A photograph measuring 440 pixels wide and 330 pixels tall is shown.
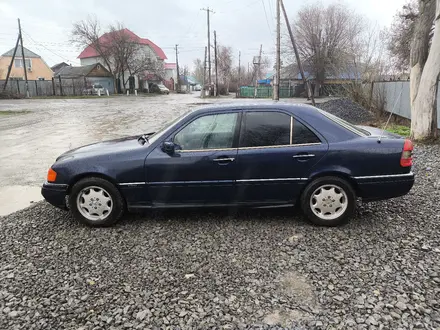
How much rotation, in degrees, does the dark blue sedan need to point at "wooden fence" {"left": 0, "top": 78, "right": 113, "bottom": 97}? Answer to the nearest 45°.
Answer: approximately 45° to its right

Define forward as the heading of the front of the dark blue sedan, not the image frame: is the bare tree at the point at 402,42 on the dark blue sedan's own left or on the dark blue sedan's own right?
on the dark blue sedan's own right

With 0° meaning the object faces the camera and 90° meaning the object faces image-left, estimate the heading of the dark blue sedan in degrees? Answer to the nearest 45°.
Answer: approximately 90°

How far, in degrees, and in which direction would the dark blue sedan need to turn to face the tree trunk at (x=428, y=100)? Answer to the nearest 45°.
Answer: approximately 135° to its right
